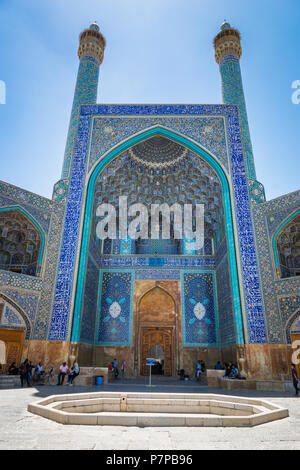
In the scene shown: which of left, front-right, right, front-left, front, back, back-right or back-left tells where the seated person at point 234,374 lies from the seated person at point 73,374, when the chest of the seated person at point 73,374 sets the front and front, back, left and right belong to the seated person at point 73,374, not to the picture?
back-left

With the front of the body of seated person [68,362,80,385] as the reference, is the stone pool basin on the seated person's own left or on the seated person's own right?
on the seated person's own left

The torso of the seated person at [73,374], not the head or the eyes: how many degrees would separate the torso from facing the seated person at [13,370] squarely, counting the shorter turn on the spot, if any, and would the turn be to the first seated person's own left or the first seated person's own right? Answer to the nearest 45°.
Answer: approximately 90° to the first seated person's own right

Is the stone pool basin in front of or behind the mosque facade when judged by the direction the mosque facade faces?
in front

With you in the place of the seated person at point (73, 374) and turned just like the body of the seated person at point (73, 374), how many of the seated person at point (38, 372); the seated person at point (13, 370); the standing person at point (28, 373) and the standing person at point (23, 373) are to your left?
0

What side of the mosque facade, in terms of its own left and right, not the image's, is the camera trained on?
front

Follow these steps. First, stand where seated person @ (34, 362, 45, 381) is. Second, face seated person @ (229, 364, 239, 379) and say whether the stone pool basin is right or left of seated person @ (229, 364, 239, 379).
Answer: right

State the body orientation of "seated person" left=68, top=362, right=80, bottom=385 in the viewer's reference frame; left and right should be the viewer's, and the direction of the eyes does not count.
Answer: facing the viewer and to the left of the viewer
